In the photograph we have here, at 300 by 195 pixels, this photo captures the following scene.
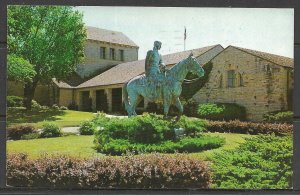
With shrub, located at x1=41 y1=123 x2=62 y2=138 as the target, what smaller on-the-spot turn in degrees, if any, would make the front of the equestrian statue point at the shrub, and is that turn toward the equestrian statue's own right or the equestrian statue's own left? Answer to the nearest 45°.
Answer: approximately 180°

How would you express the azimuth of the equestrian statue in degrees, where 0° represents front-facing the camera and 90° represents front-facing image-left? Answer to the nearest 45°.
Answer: approximately 270°

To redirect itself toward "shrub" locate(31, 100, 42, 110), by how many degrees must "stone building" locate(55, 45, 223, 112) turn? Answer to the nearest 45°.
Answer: approximately 45° to its right

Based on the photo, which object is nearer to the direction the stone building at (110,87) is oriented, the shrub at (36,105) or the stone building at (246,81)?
the shrub

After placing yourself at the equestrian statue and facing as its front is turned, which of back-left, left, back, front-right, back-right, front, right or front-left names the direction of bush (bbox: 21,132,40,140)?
back

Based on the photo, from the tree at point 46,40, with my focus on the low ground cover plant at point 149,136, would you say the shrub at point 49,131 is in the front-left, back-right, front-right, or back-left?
front-right

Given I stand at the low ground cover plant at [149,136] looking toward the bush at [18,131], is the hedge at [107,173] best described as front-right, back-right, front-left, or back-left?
front-left

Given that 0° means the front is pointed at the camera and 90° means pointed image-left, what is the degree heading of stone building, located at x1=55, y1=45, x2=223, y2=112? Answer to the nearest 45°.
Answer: approximately 45°

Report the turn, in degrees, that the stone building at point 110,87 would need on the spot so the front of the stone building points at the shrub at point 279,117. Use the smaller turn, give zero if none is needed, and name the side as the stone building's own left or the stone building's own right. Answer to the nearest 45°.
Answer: approximately 135° to the stone building's own left

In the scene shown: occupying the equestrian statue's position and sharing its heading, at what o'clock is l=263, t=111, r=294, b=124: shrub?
The shrub is roughly at 12 o'clock from the equestrian statue.
